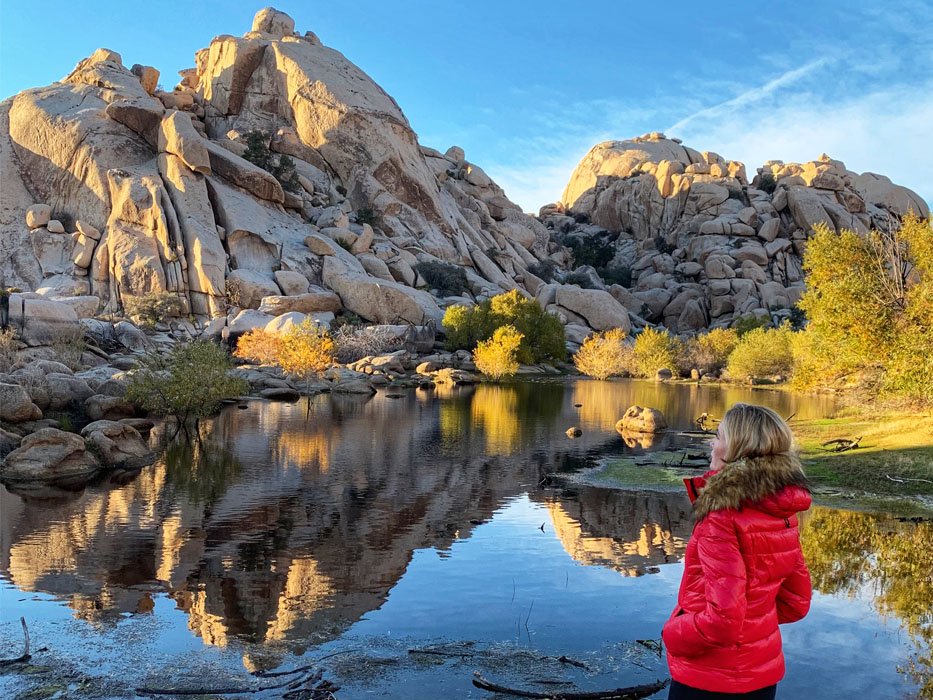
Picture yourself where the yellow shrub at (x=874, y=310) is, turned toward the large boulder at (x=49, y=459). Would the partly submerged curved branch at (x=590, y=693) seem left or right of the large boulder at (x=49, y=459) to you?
left

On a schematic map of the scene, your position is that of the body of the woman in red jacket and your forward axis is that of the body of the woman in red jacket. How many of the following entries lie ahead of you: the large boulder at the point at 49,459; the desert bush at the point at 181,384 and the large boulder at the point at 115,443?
3

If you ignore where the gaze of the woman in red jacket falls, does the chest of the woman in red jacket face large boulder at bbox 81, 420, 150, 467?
yes

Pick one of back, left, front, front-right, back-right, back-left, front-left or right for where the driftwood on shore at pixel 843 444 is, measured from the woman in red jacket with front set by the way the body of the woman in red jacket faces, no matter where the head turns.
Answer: front-right

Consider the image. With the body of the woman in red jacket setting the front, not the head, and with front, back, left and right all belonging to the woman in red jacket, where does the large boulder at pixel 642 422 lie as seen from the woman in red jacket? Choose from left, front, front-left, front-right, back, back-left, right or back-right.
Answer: front-right

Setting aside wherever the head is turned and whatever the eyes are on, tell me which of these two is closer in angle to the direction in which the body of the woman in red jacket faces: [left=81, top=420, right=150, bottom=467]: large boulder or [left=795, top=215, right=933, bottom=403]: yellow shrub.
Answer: the large boulder

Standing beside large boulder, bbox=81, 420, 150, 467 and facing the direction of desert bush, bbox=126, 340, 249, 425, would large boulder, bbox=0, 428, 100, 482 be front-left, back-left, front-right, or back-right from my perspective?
back-left

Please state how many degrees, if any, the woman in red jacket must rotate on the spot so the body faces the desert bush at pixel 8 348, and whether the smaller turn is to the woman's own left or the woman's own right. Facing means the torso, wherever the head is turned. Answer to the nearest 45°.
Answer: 0° — they already face it

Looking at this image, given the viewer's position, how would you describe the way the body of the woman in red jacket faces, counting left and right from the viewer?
facing away from the viewer and to the left of the viewer
